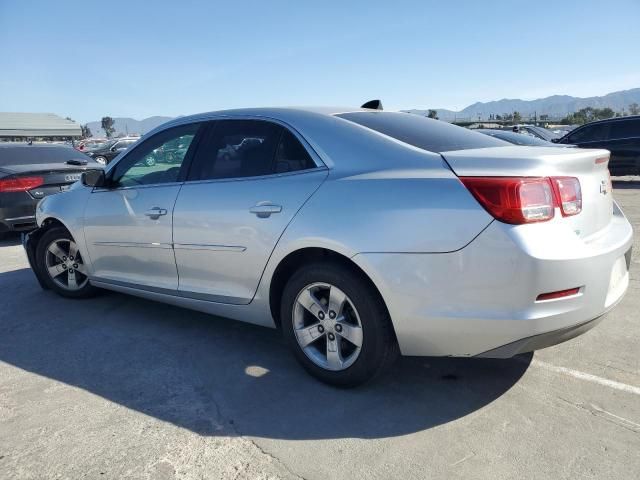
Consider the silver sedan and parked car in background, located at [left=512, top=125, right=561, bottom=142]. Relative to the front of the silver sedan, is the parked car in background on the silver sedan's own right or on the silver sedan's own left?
on the silver sedan's own right

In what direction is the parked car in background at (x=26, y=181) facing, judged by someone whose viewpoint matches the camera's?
facing away from the viewer and to the left of the viewer

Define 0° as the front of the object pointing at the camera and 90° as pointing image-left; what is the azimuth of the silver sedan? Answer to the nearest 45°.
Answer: approximately 135°

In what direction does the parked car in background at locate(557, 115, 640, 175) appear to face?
to the viewer's left

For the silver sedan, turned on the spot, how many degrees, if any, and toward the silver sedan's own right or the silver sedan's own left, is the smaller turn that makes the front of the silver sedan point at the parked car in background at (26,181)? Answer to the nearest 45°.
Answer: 0° — it already faces it

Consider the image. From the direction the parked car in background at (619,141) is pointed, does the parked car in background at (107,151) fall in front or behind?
in front

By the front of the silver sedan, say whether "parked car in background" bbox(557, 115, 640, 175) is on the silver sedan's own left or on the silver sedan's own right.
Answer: on the silver sedan's own right

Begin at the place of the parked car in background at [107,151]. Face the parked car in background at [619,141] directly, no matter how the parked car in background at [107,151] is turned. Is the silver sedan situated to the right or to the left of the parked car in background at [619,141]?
right
